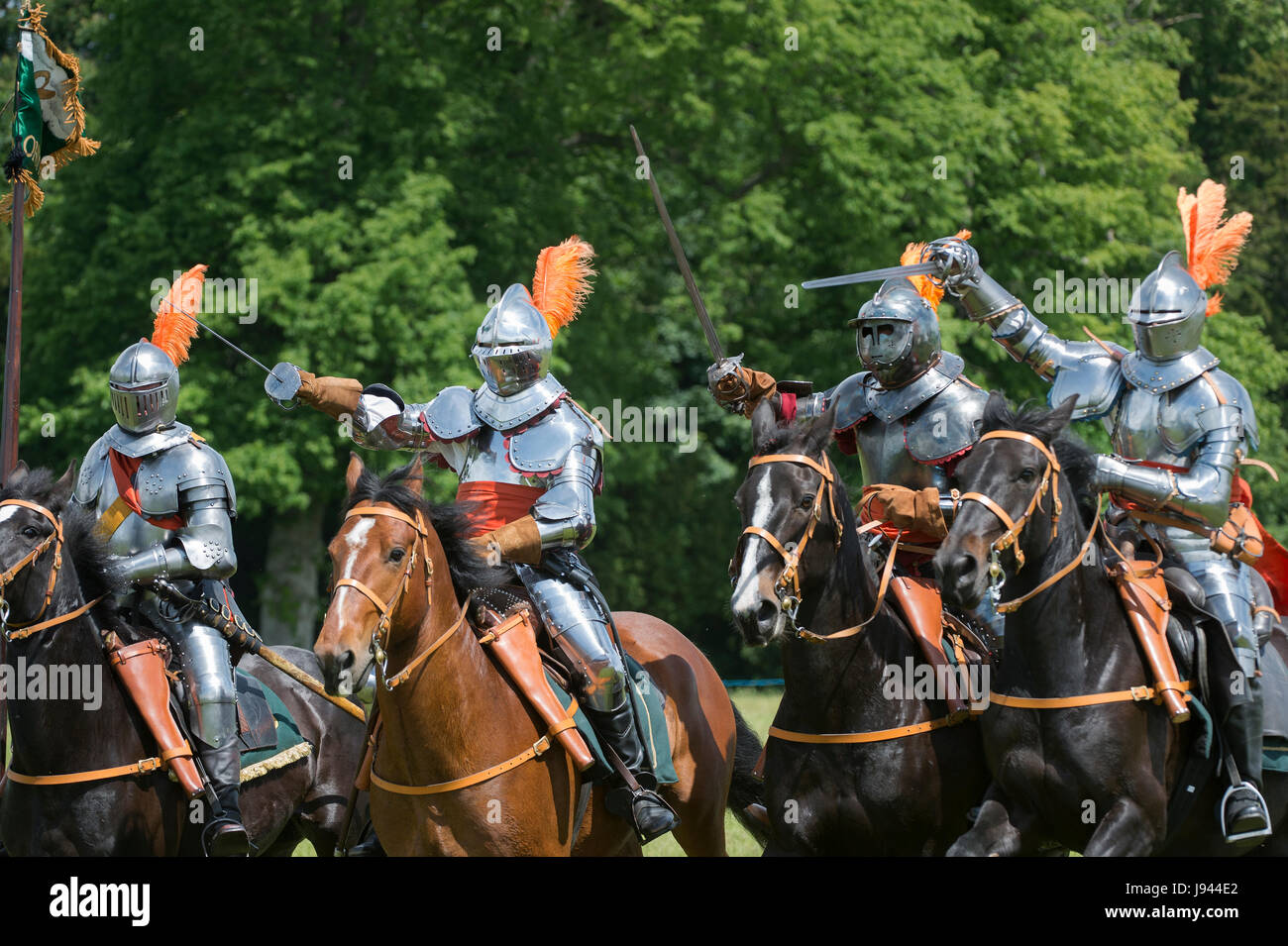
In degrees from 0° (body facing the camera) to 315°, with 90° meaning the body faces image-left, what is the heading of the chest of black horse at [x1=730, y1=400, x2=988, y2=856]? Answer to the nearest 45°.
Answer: approximately 45°

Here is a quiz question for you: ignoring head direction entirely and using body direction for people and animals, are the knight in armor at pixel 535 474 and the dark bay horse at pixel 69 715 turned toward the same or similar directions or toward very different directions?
same or similar directions

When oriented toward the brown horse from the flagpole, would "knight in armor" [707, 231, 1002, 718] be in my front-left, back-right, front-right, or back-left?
front-left

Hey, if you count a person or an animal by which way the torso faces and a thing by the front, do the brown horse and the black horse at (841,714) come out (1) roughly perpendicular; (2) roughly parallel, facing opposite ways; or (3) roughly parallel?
roughly parallel

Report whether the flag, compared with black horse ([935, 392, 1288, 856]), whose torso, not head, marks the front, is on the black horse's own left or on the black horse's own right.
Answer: on the black horse's own right

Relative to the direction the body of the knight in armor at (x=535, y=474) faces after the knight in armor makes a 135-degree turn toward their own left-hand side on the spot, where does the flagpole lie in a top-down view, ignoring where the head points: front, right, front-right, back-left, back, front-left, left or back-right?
back-left

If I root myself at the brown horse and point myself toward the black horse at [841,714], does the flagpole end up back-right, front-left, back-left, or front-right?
back-left

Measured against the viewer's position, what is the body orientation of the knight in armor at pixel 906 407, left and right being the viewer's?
facing the viewer and to the left of the viewer

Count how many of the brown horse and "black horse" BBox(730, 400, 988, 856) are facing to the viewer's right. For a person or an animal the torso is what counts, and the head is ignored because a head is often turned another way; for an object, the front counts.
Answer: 0

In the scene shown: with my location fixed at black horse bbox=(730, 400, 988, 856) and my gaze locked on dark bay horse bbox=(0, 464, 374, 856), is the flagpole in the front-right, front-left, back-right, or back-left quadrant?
front-right

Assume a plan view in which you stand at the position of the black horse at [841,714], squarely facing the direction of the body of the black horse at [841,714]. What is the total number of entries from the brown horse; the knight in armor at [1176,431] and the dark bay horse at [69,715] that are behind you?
1

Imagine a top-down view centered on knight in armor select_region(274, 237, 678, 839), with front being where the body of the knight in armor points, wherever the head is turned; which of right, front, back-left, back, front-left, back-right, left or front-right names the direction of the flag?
right

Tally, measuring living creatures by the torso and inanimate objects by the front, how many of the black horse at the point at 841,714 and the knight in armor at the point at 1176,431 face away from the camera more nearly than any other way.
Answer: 0

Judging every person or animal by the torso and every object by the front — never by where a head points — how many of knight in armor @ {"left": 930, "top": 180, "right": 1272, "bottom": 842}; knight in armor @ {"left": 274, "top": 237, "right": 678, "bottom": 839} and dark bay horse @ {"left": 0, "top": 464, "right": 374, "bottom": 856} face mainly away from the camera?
0

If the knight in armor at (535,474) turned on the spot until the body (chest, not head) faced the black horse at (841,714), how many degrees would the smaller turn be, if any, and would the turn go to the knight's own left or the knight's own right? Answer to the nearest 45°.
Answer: approximately 90° to the knight's own left
